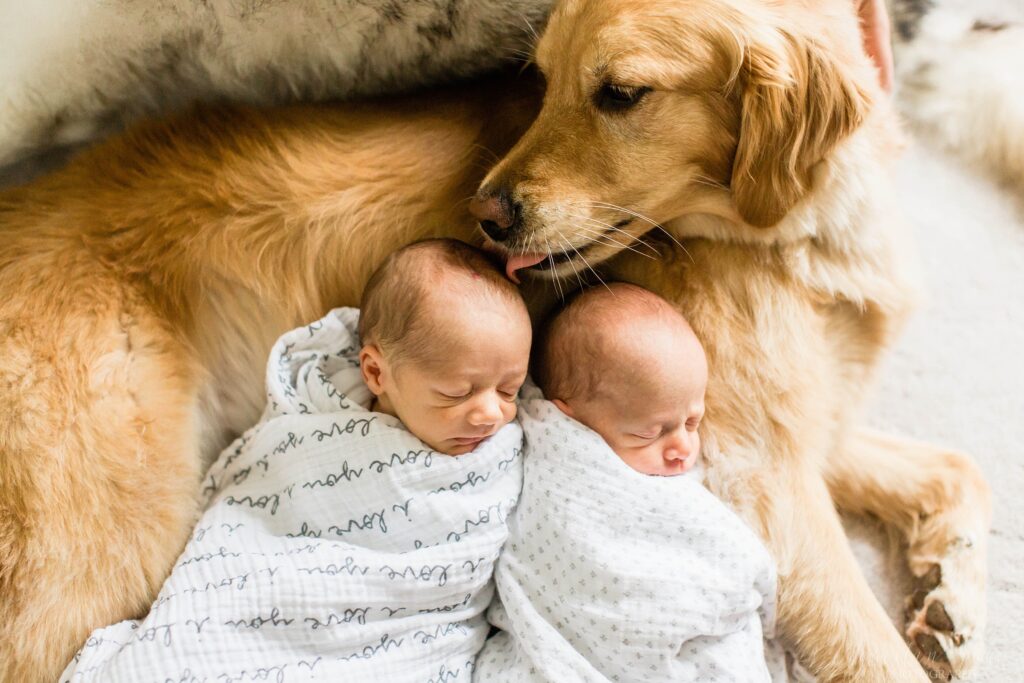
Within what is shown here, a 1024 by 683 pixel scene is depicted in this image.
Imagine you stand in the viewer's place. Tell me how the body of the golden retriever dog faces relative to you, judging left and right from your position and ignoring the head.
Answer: facing to the right of the viewer
